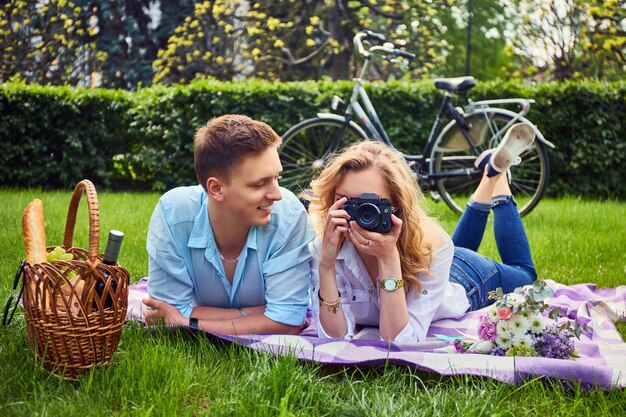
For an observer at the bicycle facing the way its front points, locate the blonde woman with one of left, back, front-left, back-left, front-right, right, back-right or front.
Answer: left

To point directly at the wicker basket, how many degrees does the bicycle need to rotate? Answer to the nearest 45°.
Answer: approximately 90° to its left

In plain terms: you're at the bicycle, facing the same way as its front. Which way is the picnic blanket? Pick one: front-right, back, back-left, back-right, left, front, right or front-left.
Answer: left

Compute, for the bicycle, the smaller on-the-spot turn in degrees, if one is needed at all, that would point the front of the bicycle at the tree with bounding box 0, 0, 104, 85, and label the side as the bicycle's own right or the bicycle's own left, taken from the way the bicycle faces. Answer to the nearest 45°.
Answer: approximately 45° to the bicycle's own right

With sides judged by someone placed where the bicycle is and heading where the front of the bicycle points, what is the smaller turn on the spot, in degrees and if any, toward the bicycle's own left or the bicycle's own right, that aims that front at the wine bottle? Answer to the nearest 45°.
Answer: approximately 90° to the bicycle's own left

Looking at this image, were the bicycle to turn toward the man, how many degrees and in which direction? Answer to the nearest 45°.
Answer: approximately 90° to its left

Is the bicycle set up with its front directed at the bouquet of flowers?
no

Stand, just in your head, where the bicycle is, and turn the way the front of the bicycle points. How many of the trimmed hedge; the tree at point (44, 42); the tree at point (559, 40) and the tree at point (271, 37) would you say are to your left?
0

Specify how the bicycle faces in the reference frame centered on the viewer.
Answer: facing to the left of the viewer

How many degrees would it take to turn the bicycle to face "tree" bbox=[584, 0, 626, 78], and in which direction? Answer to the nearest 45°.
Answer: approximately 135° to its right

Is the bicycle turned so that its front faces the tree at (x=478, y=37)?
no

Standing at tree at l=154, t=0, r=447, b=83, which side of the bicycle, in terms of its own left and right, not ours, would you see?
right

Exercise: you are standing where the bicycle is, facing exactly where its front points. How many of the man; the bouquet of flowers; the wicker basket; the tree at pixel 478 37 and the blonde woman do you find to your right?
1
